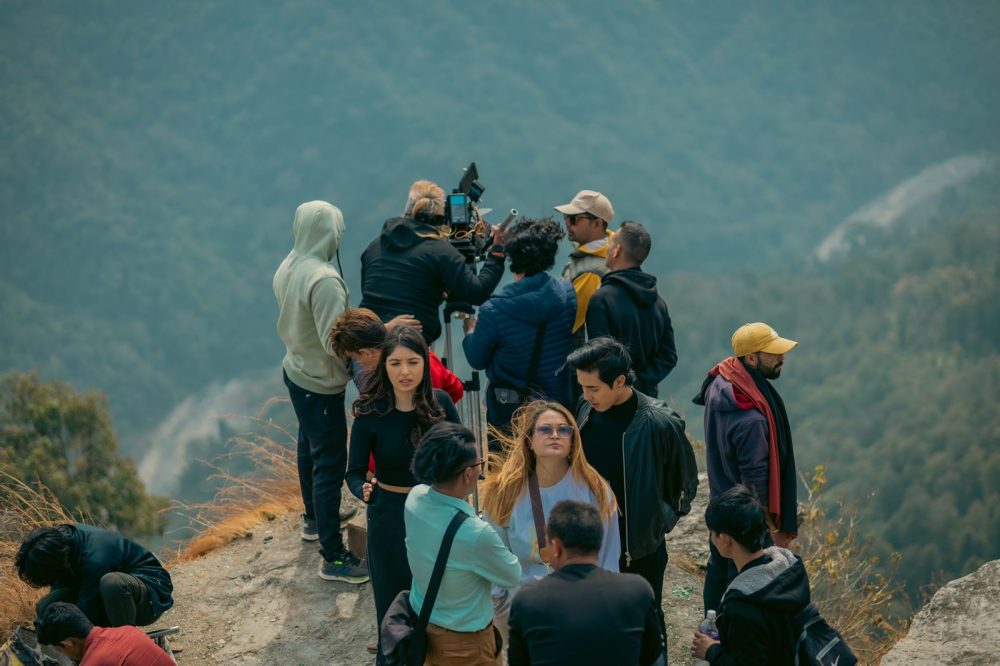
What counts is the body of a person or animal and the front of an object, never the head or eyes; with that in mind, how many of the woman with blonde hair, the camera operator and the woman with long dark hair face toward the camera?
2

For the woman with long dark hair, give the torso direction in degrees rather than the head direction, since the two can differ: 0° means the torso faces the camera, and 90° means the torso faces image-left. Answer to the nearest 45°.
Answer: approximately 0°

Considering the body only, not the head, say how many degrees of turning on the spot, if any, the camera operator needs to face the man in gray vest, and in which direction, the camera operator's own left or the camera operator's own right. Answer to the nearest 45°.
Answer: approximately 45° to the camera operator's own right

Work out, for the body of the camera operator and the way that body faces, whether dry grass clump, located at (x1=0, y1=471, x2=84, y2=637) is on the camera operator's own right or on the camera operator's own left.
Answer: on the camera operator's own left

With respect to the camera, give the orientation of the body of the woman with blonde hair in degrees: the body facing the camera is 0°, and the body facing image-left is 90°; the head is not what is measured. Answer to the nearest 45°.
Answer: approximately 0°

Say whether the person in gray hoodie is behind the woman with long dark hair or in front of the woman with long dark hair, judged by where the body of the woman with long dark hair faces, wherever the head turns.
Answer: behind

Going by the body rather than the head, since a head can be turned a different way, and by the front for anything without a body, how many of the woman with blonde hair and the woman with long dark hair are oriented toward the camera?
2

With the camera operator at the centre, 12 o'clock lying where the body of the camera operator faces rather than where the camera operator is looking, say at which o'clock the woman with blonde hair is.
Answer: The woman with blonde hair is roughly at 4 o'clock from the camera operator.

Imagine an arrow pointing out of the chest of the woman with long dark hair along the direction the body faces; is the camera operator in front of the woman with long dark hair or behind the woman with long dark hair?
behind

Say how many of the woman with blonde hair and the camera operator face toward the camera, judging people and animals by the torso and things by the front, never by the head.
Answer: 1

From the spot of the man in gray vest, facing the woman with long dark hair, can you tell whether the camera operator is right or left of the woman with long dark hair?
right
